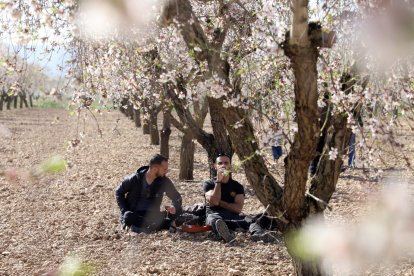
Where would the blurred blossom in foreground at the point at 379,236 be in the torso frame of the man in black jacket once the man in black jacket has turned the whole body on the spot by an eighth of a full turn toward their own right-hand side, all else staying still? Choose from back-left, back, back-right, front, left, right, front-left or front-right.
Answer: front

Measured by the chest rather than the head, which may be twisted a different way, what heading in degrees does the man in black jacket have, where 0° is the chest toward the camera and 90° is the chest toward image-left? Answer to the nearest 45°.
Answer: approximately 315°

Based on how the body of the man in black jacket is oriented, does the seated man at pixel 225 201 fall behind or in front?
in front

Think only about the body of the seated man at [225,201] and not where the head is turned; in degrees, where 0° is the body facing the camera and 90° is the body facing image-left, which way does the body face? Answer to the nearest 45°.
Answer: approximately 0°

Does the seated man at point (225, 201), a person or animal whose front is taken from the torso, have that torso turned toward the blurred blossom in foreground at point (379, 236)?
yes

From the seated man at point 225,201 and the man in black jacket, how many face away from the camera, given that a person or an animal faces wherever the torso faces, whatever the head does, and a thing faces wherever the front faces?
0

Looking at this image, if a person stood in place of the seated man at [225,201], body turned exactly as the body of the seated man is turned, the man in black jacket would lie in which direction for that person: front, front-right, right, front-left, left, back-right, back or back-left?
right
